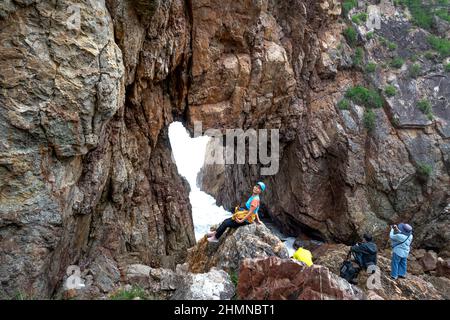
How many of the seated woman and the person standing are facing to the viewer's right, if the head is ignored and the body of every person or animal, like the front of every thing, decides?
0

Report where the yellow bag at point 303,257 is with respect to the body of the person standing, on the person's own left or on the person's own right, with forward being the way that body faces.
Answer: on the person's own left

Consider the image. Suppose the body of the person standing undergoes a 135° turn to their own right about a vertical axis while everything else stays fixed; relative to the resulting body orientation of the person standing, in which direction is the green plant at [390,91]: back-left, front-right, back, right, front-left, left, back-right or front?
left

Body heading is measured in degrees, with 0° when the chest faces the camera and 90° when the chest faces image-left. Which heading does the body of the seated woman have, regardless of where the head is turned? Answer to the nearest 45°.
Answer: approximately 90°

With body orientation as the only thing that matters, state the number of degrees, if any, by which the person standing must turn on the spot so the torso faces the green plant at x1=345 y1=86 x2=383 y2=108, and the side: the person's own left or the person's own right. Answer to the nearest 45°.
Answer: approximately 45° to the person's own right

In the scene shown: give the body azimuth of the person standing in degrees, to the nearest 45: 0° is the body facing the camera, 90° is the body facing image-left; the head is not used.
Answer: approximately 135°

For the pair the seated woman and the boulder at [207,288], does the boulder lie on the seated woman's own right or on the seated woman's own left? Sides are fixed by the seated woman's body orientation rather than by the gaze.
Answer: on the seated woman's own left

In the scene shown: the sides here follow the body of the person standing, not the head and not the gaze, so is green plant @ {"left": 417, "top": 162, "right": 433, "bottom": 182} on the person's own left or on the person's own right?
on the person's own right
